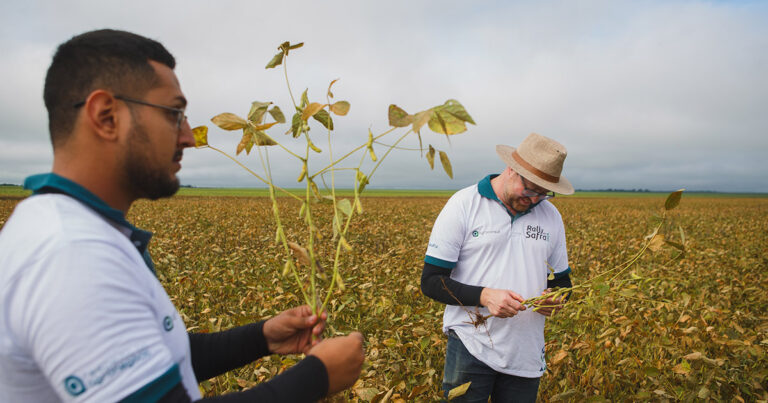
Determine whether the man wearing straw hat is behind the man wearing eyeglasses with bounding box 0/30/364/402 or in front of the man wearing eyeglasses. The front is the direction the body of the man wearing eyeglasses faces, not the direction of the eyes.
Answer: in front

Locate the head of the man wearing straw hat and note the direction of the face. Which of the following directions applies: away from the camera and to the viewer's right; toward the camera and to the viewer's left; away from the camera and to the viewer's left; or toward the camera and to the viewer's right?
toward the camera and to the viewer's right

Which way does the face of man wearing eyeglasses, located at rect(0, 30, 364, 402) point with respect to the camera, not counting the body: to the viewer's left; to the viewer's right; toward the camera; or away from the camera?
to the viewer's right

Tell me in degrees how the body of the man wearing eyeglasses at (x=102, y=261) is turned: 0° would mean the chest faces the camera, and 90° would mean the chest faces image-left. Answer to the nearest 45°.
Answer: approximately 270°
